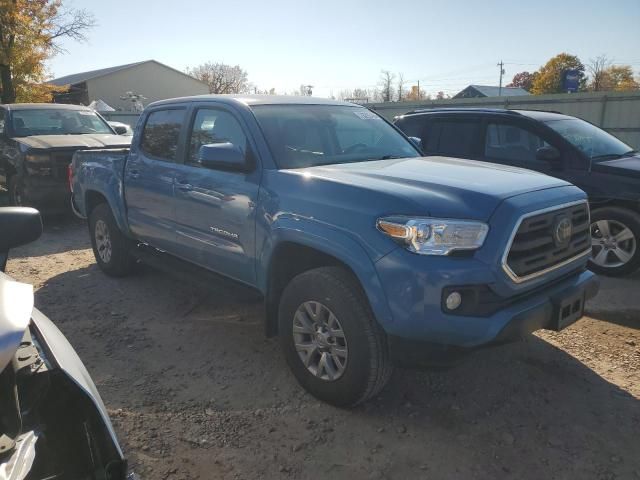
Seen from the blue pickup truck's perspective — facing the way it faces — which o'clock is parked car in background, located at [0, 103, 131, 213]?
The parked car in background is roughly at 6 o'clock from the blue pickup truck.

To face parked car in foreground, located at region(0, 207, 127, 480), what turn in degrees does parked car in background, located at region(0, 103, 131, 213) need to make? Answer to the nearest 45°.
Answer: approximately 45° to its right

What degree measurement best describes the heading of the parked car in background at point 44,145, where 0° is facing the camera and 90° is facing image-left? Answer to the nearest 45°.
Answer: approximately 315°

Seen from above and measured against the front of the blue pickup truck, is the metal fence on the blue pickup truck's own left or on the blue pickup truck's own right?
on the blue pickup truck's own left
